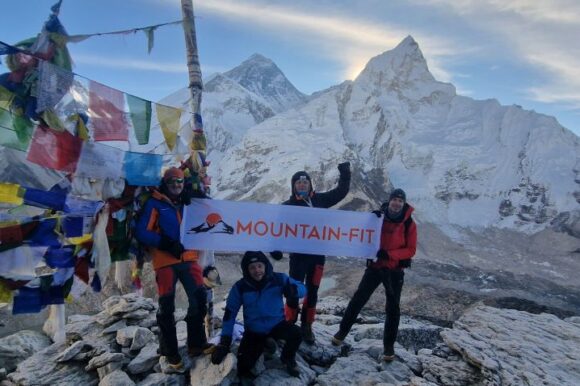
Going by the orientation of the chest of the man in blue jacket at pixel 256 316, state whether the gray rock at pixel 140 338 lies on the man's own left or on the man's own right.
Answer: on the man's own right

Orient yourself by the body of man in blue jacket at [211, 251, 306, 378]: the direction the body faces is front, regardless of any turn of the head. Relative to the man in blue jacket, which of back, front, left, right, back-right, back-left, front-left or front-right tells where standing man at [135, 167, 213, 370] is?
right

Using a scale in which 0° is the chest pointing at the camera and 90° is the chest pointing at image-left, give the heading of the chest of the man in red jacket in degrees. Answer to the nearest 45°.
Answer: approximately 45°

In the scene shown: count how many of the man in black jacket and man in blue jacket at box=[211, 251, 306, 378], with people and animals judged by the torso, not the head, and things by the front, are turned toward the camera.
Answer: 2

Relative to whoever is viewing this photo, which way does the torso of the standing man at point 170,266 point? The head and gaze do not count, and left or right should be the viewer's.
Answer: facing the viewer and to the right of the viewer

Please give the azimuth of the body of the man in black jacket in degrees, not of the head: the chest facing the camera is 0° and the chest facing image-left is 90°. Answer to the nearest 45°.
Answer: approximately 0°

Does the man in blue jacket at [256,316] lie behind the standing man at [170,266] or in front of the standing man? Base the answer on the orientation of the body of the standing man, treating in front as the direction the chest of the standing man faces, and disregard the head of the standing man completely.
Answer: in front

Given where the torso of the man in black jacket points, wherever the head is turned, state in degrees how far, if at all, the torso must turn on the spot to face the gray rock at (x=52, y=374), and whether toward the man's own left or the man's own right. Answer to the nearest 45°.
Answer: approximately 90° to the man's own right
